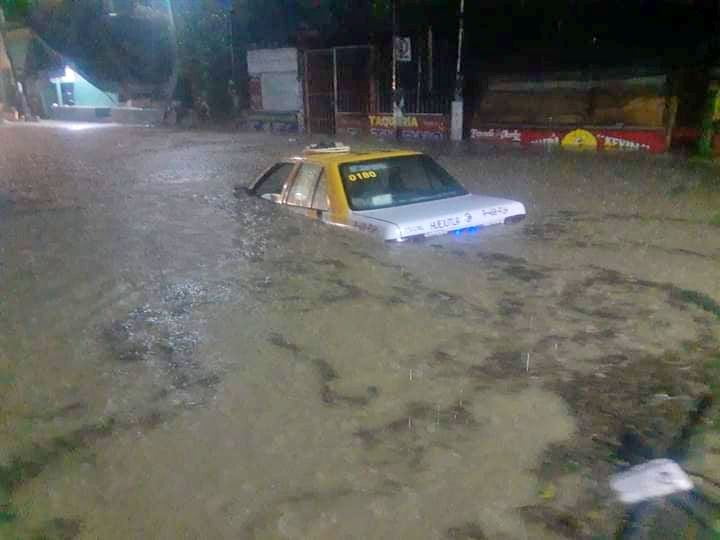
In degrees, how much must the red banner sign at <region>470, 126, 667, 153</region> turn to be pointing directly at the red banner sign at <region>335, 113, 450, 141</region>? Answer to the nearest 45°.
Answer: approximately 135° to its right

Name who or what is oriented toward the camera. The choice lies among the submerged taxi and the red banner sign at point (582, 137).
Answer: the red banner sign

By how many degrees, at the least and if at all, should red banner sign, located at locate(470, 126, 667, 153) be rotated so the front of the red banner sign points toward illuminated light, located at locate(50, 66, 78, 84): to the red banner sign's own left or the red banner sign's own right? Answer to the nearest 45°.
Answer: approximately 135° to the red banner sign's own right

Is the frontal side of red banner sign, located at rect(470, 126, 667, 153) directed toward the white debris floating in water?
yes

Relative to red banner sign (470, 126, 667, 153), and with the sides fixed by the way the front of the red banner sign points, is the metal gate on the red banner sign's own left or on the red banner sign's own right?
on the red banner sign's own right

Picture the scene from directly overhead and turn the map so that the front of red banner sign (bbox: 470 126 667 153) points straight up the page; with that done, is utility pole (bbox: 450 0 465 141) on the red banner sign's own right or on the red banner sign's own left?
on the red banner sign's own right

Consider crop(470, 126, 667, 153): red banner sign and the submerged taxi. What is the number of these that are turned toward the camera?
1

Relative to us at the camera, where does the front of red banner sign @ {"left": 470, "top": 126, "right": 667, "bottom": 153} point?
facing the viewer

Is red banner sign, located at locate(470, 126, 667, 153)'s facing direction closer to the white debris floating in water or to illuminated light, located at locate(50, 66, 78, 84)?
the white debris floating in water

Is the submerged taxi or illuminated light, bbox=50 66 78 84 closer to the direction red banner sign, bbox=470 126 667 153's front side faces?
the submerged taxi

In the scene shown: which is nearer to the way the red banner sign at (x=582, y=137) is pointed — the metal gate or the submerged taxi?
the submerged taxi

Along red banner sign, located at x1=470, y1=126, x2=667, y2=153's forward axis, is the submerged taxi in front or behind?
in front
